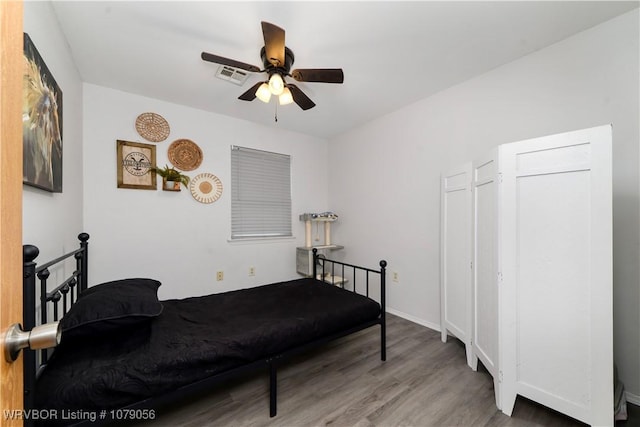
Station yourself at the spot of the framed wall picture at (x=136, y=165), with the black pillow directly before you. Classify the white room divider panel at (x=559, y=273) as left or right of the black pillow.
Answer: left

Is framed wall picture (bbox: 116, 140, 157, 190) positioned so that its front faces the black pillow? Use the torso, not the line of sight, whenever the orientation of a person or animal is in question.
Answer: yes

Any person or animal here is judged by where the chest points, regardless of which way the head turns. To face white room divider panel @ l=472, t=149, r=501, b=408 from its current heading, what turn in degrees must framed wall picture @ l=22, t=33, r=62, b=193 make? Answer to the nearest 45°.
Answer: approximately 45° to its right

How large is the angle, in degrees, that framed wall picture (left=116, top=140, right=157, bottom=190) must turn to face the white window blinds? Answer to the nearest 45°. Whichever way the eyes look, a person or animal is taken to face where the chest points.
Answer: approximately 90° to its left

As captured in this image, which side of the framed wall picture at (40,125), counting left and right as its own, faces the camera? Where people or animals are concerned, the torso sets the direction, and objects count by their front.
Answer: right

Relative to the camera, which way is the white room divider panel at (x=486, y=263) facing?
to the viewer's left

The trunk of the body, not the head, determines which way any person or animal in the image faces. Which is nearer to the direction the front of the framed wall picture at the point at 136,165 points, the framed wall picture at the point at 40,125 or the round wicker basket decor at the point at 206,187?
the framed wall picture
